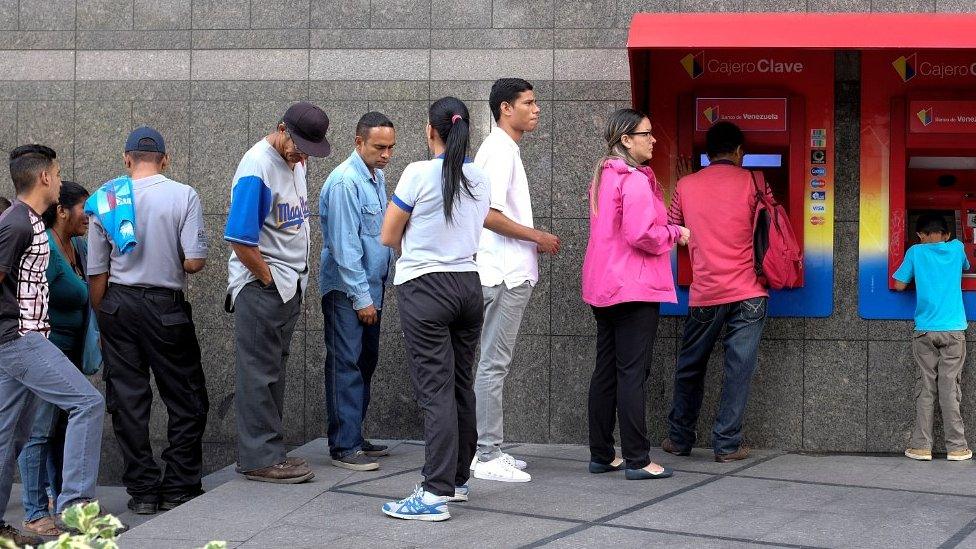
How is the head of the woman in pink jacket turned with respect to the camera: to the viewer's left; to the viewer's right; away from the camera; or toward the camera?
to the viewer's right

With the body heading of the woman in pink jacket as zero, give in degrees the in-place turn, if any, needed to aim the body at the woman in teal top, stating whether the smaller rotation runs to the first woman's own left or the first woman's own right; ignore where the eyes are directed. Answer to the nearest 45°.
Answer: approximately 180°

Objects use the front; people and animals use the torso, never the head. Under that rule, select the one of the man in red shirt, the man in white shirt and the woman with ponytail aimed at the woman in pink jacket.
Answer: the man in white shirt

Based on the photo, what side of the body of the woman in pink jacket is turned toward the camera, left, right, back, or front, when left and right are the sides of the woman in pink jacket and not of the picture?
right

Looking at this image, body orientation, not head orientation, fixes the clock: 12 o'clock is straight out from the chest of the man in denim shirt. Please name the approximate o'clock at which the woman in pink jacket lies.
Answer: The woman in pink jacket is roughly at 11 o'clock from the man in denim shirt.

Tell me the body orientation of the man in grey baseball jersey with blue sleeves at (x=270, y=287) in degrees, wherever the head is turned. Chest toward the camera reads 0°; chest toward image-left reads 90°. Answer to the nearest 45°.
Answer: approximately 315°

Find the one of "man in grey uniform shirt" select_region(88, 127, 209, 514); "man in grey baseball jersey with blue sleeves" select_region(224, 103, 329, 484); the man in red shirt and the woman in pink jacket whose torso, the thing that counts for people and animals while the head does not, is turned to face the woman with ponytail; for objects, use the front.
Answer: "man in grey baseball jersey with blue sleeves" select_region(224, 103, 329, 484)

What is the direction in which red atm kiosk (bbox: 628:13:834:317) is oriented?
toward the camera

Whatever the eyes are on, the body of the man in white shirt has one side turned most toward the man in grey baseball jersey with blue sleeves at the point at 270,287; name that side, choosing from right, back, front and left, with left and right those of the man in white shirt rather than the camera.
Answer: back

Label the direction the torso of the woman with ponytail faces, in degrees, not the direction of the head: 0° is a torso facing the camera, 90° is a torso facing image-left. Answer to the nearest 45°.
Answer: approximately 135°

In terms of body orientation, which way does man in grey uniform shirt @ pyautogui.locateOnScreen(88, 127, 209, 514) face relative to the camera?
away from the camera

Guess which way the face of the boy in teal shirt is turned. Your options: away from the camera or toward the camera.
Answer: away from the camera

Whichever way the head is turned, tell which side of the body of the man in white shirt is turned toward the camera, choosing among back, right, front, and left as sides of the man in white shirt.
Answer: right

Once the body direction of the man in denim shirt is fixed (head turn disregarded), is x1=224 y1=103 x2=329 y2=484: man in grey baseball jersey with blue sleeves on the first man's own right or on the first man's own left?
on the first man's own right

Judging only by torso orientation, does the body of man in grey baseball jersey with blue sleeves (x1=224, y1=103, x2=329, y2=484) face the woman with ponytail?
yes

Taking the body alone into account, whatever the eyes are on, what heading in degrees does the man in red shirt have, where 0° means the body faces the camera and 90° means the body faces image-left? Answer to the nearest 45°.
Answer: approximately 180°

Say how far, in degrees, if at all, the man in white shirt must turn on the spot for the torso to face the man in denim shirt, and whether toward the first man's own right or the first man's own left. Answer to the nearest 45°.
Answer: approximately 180°

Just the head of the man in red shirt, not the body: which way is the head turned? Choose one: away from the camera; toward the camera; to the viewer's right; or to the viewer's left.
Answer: away from the camera
